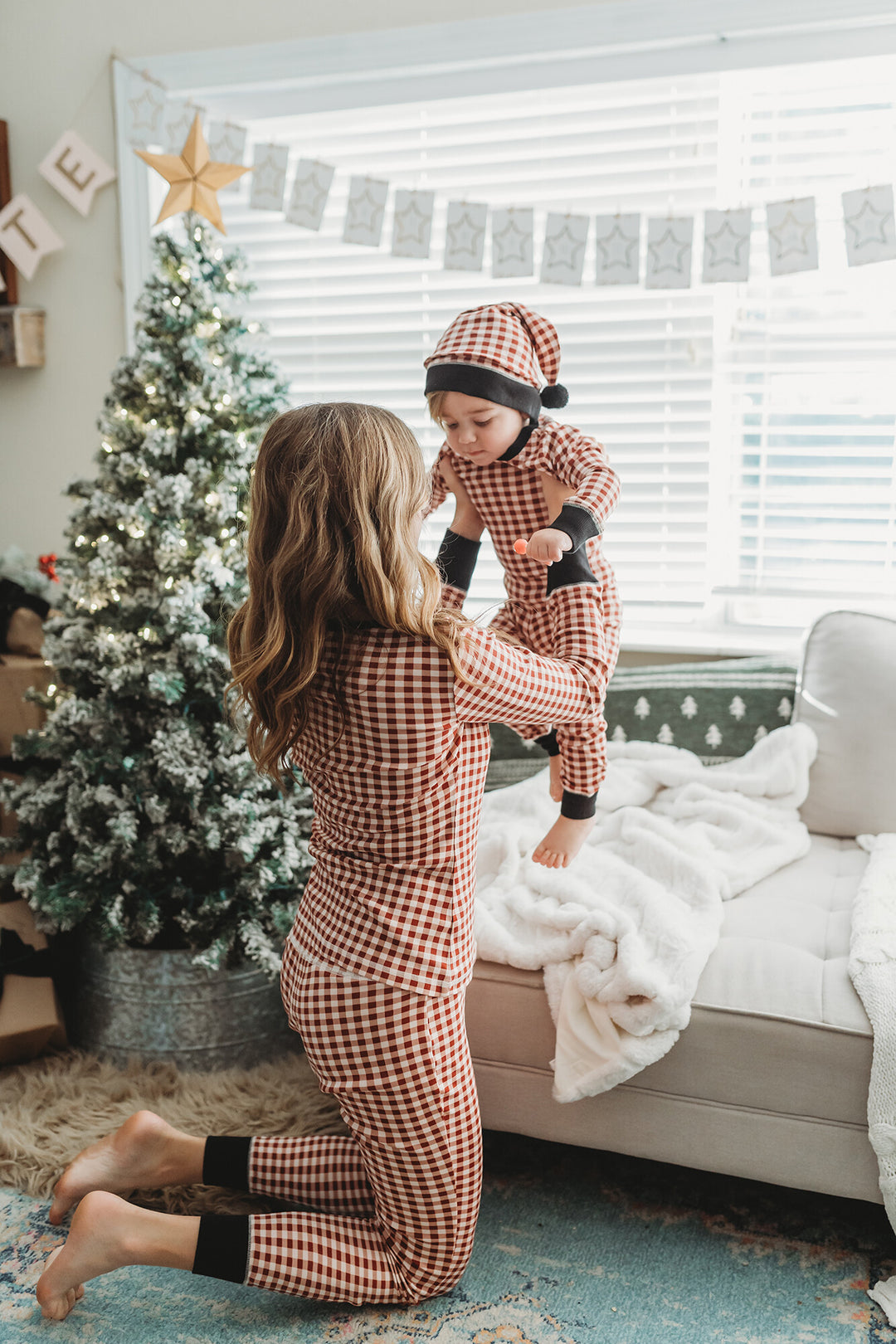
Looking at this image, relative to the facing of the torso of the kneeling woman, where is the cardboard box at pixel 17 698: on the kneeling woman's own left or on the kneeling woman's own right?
on the kneeling woman's own left

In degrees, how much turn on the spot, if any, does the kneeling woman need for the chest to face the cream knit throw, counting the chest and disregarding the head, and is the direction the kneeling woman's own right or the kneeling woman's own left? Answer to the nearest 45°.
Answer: approximately 45° to the kneeling woman's own right

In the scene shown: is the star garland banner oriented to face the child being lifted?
yes

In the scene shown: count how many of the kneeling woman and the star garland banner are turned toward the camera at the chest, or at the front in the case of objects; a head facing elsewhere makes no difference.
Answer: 1

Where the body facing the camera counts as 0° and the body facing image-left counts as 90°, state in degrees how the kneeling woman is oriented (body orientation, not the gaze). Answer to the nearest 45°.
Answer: approximately 225°

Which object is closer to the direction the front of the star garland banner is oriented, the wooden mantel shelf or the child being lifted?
the child being lifted

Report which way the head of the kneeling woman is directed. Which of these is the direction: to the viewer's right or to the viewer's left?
to the viewer's right

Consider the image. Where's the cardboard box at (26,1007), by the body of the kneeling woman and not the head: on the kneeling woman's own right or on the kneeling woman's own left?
on the kneeling woman's own left

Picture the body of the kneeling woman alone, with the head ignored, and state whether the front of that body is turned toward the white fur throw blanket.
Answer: yes

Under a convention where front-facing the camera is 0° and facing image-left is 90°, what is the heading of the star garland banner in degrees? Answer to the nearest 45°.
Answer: approximately 0°
